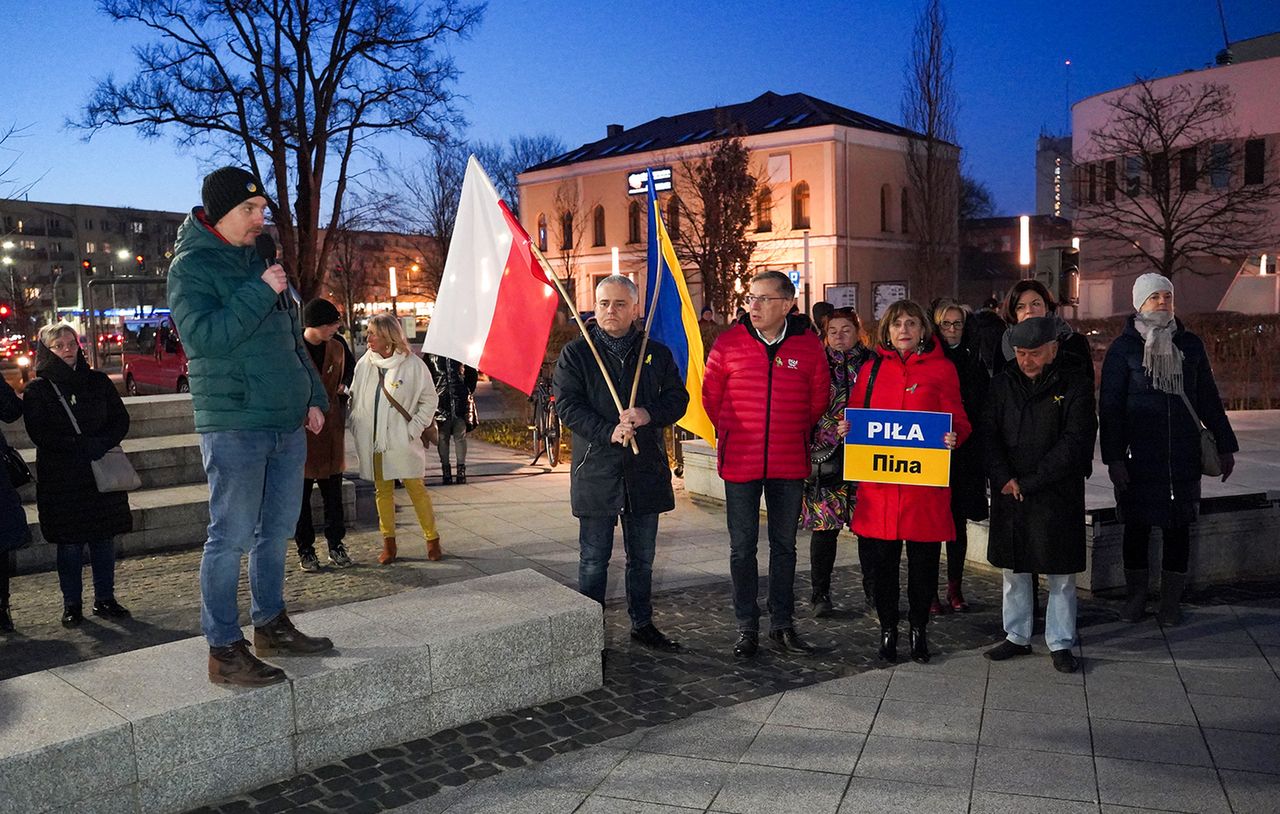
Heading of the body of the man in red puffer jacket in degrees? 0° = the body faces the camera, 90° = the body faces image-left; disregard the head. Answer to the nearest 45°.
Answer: approximately 0°

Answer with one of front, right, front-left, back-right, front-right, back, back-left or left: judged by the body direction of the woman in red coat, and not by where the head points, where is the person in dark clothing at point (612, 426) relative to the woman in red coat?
right

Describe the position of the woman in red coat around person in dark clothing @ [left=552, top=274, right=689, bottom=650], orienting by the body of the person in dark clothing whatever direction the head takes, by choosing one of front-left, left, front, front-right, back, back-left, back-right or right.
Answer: left

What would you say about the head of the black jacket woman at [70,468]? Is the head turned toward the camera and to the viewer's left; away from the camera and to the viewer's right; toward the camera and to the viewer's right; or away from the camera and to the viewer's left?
toward the camera and to the viewer's right

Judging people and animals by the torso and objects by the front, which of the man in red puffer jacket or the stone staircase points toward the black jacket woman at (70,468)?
the stone staircase

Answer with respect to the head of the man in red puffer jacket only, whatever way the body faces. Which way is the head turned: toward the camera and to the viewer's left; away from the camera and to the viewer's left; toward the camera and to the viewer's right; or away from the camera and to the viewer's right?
toward the camera and to the viewer's left

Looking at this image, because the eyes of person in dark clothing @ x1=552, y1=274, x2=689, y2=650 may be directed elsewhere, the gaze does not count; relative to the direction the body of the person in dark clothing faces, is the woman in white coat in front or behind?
behind

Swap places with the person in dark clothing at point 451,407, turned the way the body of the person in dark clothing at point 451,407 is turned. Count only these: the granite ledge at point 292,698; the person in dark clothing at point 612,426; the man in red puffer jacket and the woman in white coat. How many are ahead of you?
4

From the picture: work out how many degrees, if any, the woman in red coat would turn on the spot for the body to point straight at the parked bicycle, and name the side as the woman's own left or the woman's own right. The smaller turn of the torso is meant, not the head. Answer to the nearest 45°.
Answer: approximately 135° to the woman's own right

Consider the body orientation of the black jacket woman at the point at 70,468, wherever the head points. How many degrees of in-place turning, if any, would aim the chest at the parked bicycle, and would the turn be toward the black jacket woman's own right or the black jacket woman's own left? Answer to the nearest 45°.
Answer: approximately 90° to the black jacket woman's own left
